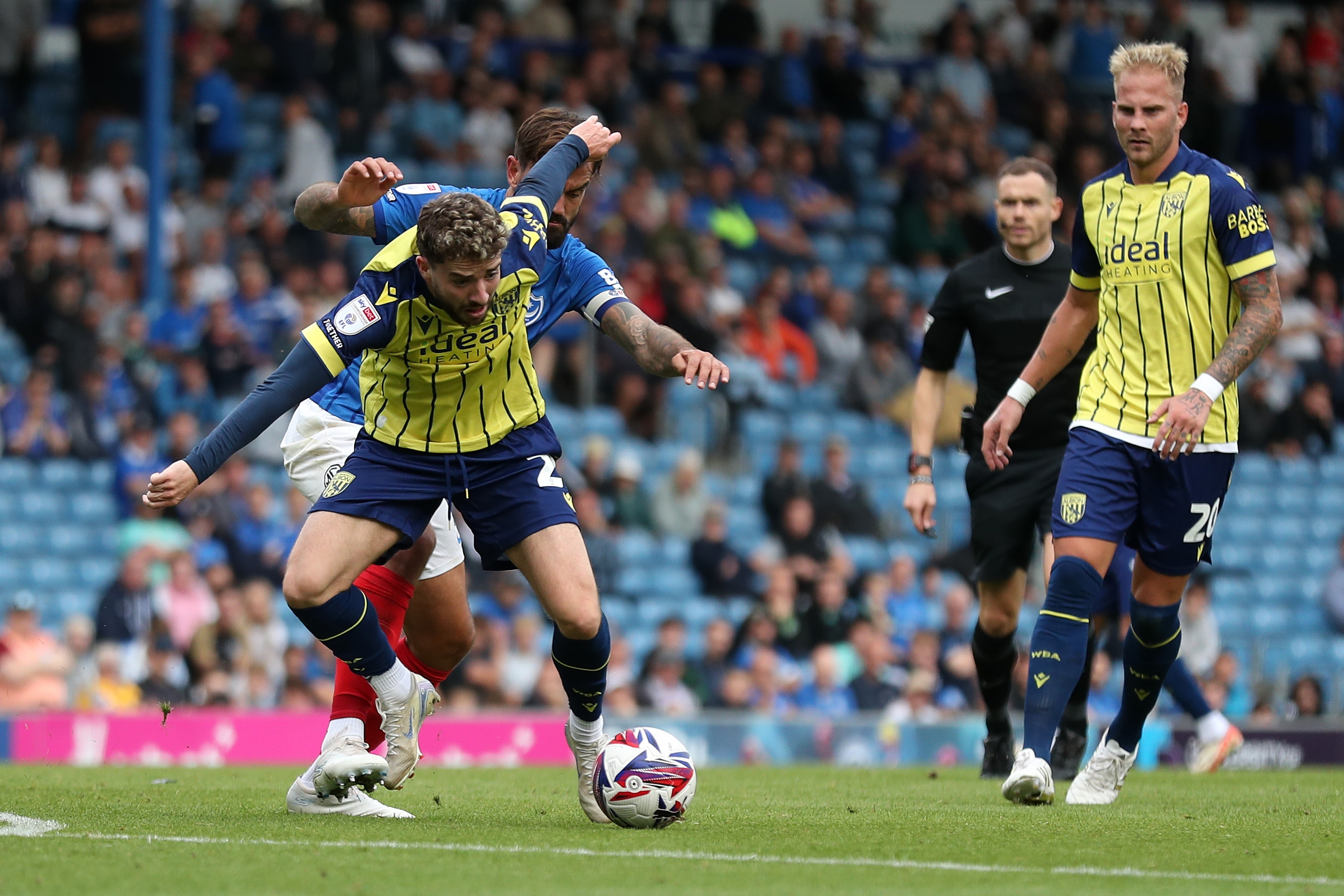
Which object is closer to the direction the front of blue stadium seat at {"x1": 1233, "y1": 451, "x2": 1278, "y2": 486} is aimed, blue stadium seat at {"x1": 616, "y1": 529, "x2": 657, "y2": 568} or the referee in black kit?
the referee in black kit

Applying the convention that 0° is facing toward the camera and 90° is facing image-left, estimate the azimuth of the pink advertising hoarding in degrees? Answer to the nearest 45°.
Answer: approximately 0°

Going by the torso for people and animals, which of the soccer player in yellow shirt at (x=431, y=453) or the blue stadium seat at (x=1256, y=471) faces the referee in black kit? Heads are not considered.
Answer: the blue stadium seat

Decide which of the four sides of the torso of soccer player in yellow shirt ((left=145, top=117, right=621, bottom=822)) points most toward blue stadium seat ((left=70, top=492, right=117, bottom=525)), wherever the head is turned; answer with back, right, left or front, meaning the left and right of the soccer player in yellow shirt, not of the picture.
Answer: back

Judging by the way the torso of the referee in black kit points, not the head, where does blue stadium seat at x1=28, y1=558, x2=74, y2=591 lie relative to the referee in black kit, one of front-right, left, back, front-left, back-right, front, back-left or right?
back-right
